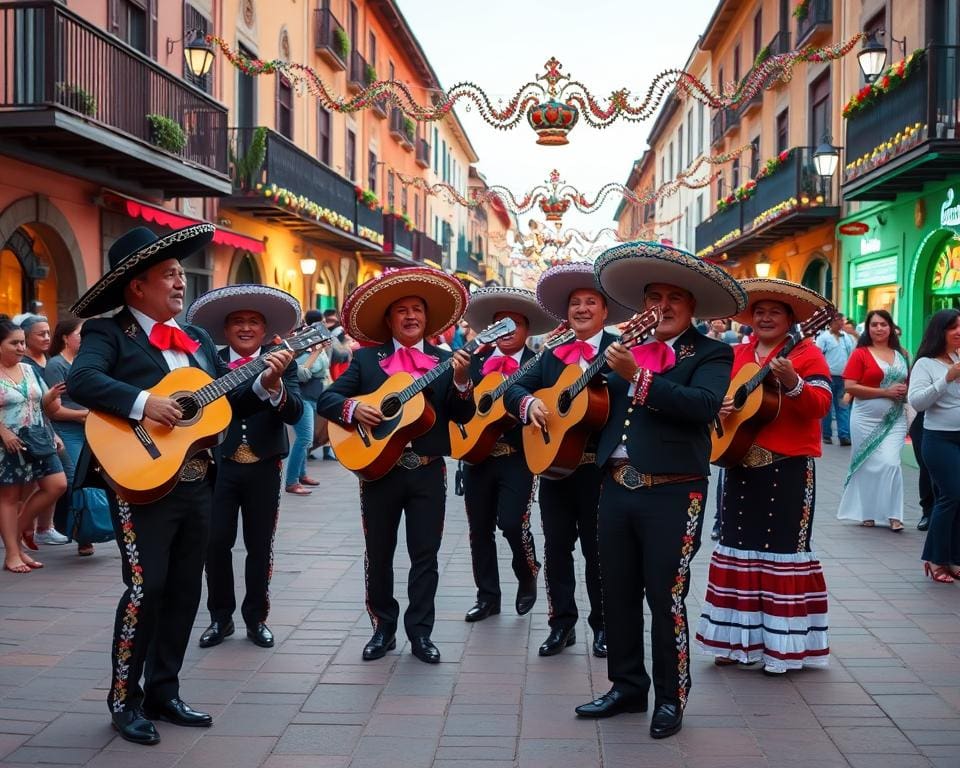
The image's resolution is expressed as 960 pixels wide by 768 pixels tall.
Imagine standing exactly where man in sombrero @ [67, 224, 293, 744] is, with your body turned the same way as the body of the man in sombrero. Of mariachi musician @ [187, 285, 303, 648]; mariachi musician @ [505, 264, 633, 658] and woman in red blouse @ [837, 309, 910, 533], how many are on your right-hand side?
0

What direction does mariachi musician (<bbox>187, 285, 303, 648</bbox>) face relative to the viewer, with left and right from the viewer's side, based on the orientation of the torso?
facing the viewer

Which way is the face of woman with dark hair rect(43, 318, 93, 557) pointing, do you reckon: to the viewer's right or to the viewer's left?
to the viewer's right

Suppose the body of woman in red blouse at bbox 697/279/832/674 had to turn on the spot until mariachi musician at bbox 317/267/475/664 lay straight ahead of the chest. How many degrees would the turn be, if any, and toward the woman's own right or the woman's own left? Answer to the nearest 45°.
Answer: approximately 45° to the woman's own right

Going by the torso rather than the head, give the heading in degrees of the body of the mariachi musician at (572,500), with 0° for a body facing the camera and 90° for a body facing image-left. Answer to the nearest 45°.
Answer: approximately 0°

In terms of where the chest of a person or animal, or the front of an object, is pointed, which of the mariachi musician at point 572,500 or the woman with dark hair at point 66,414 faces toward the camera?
the mariachi musician

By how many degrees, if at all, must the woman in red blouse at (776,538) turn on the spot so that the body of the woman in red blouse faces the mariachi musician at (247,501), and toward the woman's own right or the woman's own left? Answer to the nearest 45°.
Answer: approximately 45° to the woman's own right

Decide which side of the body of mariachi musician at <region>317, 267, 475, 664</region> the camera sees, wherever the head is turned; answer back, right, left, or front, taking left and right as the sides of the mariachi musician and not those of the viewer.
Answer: front

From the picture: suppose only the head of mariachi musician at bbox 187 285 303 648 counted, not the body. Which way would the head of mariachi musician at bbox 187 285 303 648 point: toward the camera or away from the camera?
toward the camera

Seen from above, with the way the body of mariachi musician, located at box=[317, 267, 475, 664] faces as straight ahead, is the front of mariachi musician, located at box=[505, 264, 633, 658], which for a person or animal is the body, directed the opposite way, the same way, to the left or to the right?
the same way

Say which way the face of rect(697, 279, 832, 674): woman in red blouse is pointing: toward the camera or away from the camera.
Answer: toward the camera
